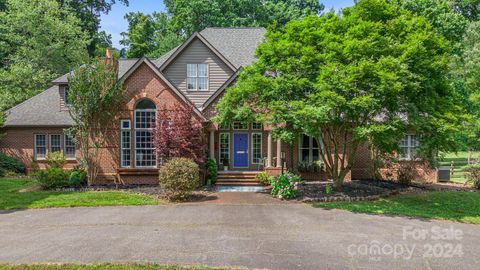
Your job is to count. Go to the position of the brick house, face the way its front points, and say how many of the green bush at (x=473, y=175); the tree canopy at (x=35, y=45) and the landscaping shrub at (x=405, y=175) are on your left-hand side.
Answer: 2

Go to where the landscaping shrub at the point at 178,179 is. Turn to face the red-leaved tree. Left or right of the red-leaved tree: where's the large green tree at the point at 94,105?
left

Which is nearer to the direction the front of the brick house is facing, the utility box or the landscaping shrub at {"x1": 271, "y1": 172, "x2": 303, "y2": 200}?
the landscaping shrub

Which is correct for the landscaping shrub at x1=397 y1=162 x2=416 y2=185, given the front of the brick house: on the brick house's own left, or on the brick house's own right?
on the brick house's own left

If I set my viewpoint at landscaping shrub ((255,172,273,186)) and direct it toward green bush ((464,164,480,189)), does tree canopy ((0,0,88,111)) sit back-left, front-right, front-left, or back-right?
back-left

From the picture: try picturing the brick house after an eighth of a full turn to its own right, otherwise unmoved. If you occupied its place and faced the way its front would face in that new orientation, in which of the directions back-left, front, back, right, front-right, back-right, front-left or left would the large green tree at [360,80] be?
left

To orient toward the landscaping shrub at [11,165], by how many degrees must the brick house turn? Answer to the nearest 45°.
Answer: approximately 90° to its right

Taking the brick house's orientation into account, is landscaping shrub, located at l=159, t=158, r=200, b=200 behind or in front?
in front

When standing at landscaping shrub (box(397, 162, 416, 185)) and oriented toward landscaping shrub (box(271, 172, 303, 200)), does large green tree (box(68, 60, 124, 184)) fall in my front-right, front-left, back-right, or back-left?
front-right

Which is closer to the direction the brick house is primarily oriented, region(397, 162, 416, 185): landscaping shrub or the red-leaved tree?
the red-leaved tree

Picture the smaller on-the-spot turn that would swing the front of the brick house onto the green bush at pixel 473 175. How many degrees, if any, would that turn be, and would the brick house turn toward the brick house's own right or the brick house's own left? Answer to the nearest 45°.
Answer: approximately 90° to the brick house's own left

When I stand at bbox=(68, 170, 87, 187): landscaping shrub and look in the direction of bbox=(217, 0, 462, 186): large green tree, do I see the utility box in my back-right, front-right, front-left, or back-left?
front-left

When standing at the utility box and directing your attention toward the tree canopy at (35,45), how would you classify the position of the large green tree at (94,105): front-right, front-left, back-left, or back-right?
front-left

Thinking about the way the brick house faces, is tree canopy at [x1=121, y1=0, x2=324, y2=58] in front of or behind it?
behind

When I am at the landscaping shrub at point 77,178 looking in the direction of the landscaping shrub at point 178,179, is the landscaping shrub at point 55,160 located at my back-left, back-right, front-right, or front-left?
back-left

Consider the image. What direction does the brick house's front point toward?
toward the camera

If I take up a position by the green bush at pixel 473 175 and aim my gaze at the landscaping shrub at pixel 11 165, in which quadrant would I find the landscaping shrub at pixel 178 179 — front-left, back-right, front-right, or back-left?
front-left
